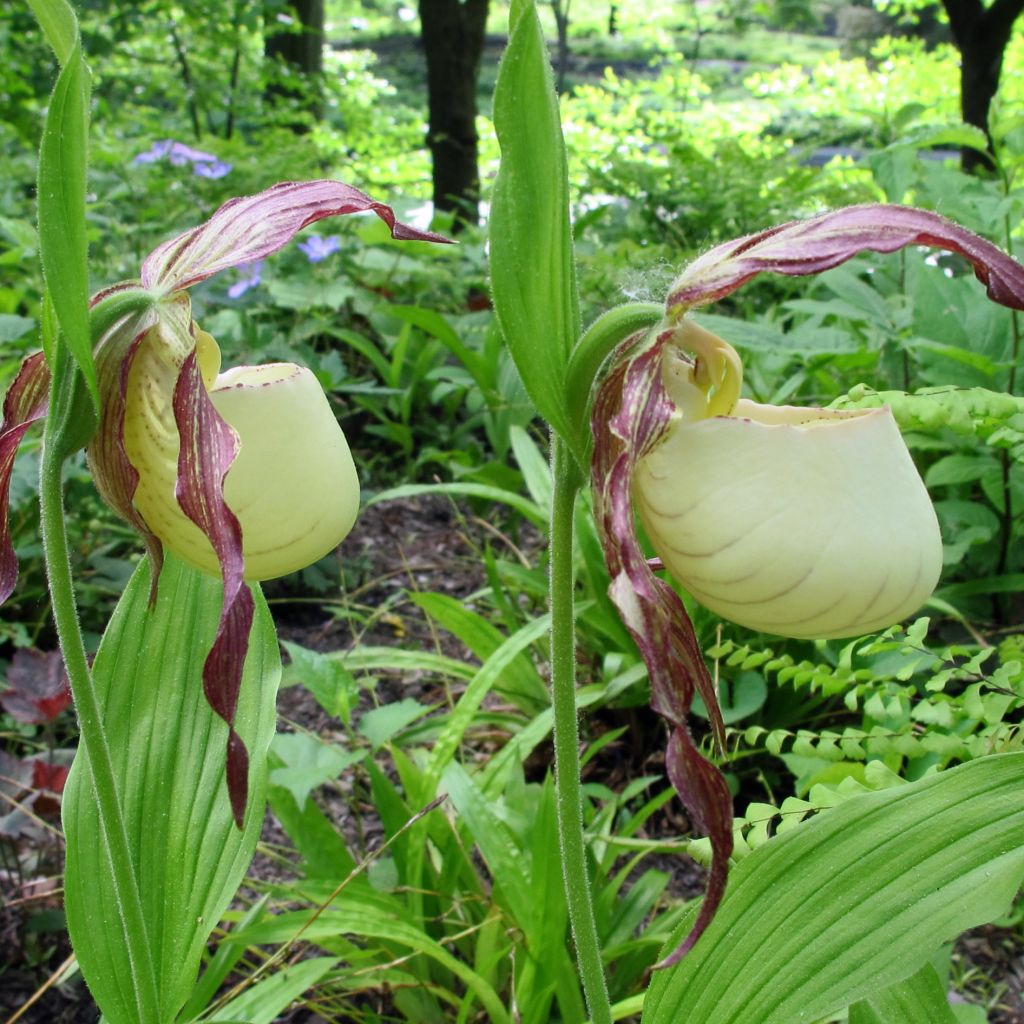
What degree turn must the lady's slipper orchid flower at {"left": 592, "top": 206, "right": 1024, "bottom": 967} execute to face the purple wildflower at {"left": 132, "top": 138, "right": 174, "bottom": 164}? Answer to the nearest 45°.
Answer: approximately 135° to its left

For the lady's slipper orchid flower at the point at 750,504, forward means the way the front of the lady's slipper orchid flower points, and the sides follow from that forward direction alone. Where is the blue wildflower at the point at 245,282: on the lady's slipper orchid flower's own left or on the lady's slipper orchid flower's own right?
on the lady's slipper orchid flower's own left

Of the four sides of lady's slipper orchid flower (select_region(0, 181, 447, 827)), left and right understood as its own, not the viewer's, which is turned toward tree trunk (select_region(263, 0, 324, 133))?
left

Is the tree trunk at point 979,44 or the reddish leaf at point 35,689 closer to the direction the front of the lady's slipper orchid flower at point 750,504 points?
the tree trunk

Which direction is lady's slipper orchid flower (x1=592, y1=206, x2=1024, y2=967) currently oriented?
to the viewer's right

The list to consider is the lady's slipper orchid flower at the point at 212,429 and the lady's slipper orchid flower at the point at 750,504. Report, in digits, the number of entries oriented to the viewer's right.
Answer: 2

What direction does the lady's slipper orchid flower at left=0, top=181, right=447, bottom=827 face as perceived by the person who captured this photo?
facing to the right of the viewer

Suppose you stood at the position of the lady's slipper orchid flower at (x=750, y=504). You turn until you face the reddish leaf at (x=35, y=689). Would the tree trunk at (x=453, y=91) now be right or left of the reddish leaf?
right

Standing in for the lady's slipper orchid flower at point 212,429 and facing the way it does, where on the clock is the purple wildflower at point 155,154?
The purple wildflower is roughly at 9 o'clock from the lady's slipper orchid flower.
